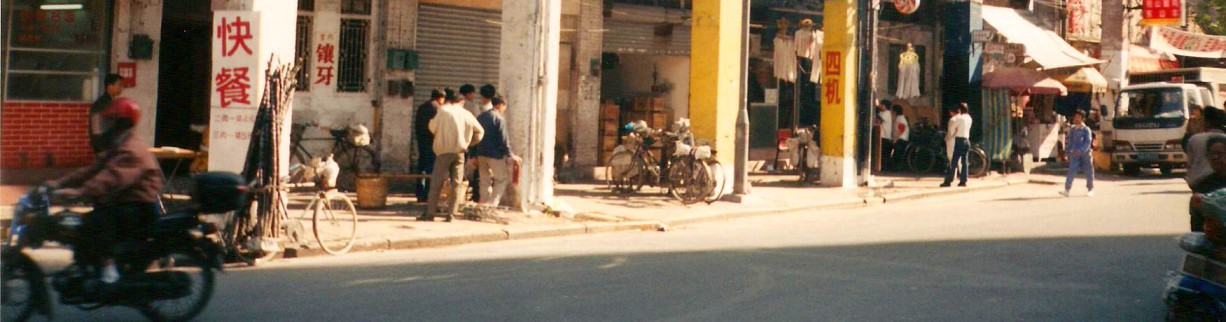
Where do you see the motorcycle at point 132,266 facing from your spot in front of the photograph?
facing to the left of the viewer

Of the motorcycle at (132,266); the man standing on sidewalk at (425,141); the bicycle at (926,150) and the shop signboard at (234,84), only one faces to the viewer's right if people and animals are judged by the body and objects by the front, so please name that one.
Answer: the man standing on sidewalk

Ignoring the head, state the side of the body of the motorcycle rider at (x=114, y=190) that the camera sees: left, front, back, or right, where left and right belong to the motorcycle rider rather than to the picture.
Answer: left

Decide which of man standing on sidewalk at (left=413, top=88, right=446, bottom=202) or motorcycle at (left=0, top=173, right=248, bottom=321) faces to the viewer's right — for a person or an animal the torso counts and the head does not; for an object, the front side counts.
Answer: the man standing on sidewalk

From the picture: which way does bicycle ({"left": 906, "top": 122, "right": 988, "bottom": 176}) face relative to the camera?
to the viewer's left

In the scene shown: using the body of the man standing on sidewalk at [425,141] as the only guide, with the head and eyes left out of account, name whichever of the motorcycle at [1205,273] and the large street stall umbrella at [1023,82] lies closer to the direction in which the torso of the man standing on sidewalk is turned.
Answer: the large street stall umbrella

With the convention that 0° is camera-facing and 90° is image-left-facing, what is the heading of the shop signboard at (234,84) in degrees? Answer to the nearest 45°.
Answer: approximately 0°

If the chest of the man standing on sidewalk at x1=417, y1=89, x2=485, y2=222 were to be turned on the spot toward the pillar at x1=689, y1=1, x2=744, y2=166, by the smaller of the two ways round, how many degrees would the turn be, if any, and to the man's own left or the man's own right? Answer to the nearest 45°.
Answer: approximately 45° to the man's own right

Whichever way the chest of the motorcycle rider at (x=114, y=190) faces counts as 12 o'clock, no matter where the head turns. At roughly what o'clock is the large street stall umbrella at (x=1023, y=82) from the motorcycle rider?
The large street stall umbrella is roughly at 5 o'clock from the motorcycle rider.

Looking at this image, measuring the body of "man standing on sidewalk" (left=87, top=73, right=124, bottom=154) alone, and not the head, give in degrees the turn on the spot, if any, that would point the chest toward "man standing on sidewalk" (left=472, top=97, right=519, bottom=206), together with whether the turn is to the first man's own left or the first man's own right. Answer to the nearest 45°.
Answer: approximately 45° to the first man's own left

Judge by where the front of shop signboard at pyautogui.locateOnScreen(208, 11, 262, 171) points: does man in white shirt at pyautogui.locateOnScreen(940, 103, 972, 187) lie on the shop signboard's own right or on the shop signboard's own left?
on the shop signboard's own left

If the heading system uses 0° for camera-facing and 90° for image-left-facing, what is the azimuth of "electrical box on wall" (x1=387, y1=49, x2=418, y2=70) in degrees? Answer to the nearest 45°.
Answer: approximately 0°

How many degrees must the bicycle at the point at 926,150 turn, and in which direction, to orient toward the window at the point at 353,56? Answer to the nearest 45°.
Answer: approximately 45° to its left
